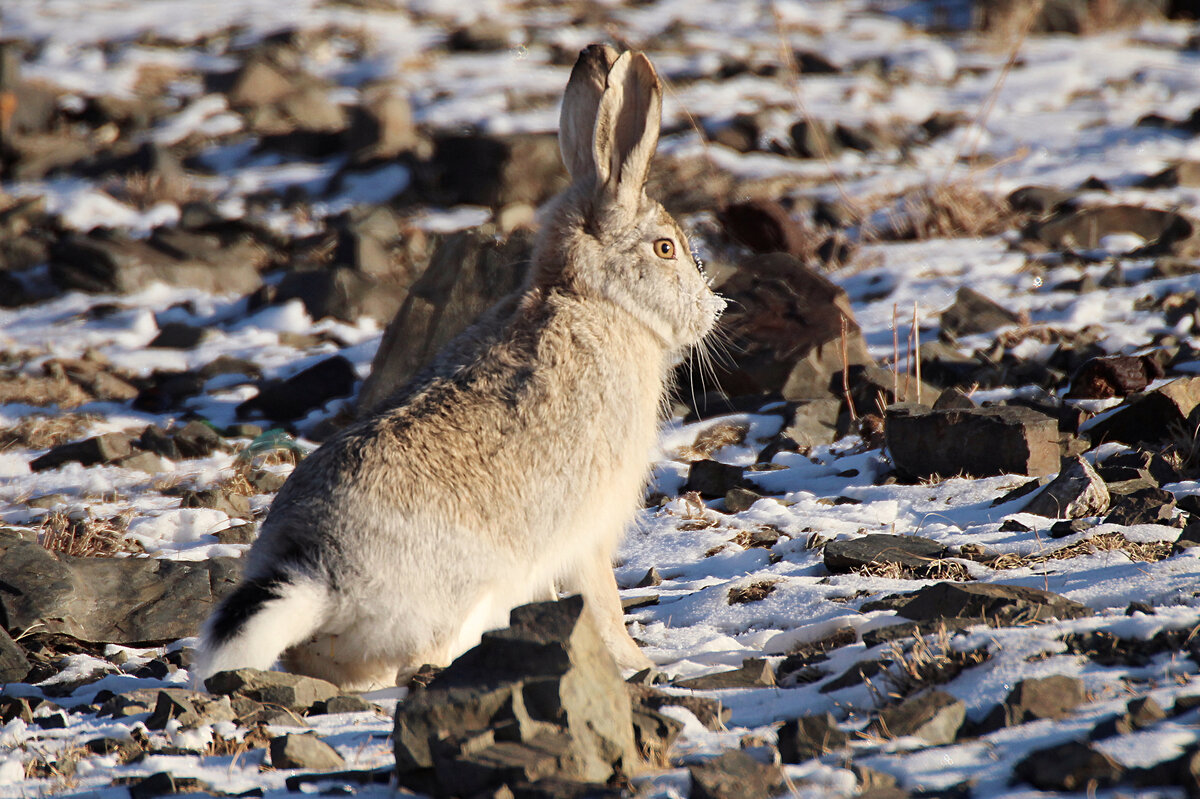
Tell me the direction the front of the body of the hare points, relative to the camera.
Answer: to the viewer's right

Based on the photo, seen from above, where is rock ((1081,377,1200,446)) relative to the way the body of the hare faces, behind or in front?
in front
